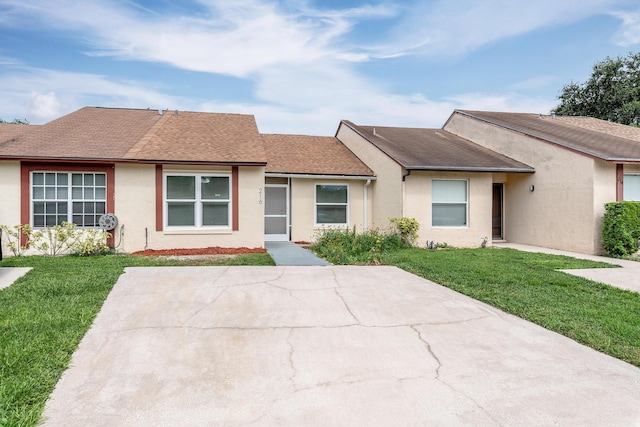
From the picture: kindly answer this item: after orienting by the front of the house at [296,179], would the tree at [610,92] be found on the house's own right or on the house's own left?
on the house's own left

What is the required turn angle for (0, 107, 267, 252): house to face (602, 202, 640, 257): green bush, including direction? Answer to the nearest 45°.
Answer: approximately 45° to its left

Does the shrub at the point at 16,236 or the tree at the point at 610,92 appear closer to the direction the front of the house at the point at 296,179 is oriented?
the shrub

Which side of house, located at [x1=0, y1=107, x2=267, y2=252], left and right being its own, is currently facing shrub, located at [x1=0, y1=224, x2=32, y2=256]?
right

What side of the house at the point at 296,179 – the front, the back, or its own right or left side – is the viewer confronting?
front

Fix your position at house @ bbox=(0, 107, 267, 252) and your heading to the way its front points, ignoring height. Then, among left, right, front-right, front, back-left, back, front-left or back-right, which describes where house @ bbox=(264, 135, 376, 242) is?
left

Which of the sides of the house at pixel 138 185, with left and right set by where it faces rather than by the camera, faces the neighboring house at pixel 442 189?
left

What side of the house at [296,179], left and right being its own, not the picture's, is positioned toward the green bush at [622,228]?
left

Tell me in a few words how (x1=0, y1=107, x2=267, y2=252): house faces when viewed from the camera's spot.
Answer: facing the viewer

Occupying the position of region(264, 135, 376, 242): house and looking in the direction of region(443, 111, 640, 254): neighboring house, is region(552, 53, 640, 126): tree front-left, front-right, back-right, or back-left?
front-left

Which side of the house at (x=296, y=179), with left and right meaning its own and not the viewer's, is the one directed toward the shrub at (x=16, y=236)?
right
